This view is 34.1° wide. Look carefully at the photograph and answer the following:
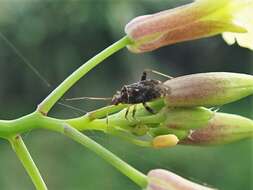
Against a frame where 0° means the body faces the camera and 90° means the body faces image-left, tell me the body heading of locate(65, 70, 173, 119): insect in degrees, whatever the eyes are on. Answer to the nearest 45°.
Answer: approximately 90°
